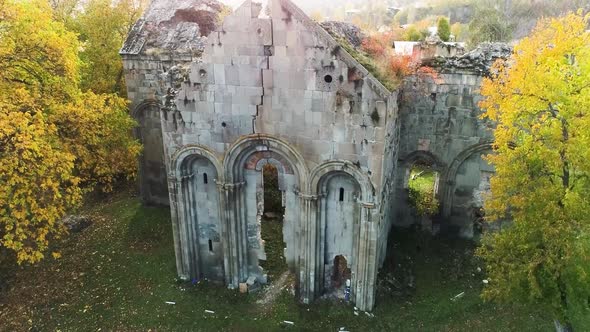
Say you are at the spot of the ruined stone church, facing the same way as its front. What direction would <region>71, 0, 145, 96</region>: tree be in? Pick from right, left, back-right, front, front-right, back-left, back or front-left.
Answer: back-right

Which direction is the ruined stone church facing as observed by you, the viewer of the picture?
facing the viewer

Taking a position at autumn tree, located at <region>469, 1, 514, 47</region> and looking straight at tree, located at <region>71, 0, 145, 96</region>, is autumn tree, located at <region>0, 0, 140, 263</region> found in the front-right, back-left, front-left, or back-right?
front-left

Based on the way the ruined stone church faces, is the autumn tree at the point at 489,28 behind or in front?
behind

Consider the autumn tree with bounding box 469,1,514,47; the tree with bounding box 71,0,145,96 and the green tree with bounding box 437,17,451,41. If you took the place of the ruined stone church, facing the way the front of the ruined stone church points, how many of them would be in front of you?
0

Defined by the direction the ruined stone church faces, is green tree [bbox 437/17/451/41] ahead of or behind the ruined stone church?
behind

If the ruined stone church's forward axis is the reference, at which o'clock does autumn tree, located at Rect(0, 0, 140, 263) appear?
The autumn tree is roughly at 3 o'clock from the ruined stone church.

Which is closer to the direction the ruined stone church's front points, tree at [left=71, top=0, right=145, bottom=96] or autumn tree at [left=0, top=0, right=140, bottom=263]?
the autumn tree

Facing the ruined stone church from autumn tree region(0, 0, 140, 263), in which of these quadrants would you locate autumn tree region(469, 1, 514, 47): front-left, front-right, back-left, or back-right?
front-left
